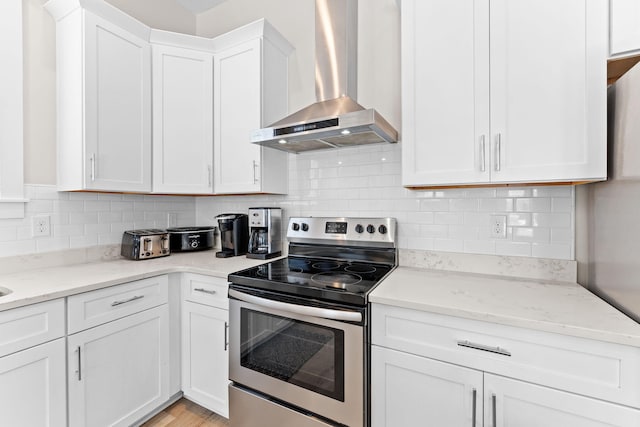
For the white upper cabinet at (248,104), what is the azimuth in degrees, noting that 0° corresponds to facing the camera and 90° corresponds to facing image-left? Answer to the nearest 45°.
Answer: approximately 45°

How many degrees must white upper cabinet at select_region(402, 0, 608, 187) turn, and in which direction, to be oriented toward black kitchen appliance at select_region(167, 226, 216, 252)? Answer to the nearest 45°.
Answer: approximately 90° to its right

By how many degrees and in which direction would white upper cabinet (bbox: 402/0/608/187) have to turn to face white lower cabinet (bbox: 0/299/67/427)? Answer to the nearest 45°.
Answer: approximately 45° to its right

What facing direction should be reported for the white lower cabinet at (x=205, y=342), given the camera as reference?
facing the viewer and to the left of the viewer

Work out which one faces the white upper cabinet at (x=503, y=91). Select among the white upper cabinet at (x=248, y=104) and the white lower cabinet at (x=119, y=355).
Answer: the white lower cabinet

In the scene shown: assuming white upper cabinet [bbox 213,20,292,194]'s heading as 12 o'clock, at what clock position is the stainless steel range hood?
The stainless steel range hood is roughly at 9 o'clock from the white upper cabinet.

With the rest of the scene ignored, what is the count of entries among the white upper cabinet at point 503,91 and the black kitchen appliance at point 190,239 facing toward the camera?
2

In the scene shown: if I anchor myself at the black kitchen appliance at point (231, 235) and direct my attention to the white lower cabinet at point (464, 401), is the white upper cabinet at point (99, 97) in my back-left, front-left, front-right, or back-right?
back-right

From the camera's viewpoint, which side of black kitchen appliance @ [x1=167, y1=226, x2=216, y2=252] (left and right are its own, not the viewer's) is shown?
front

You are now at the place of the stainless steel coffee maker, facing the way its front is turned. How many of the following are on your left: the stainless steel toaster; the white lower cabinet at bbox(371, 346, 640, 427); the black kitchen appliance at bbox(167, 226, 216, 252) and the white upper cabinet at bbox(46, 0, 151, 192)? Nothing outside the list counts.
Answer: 1
